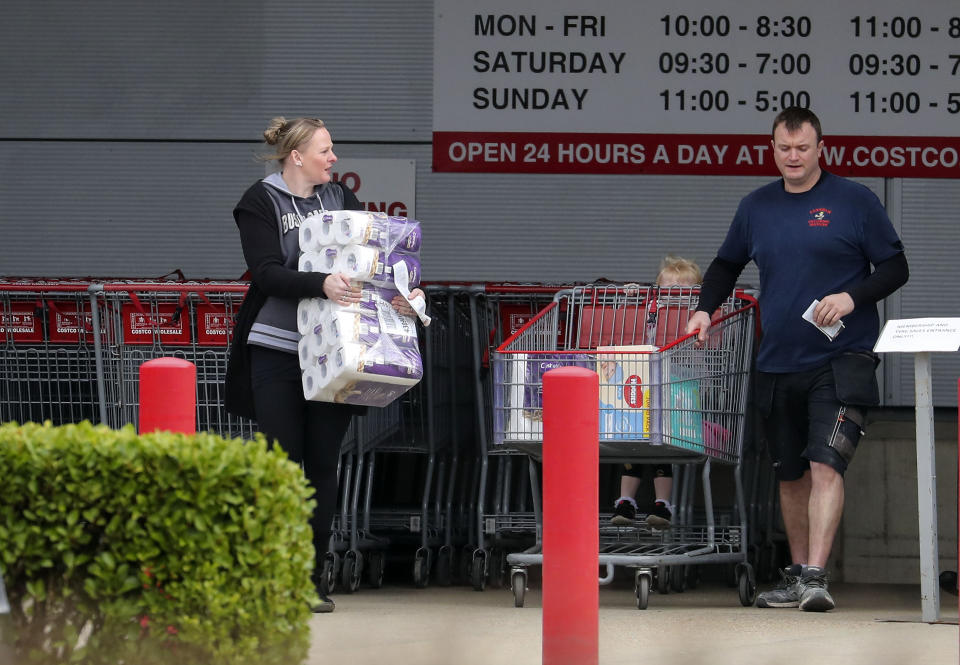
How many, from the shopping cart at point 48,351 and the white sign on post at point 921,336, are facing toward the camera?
1

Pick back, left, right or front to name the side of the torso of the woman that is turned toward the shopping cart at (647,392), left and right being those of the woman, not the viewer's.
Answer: left

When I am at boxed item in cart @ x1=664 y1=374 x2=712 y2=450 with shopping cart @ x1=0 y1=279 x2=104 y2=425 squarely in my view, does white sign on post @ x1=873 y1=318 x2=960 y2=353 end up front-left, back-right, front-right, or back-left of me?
back-left

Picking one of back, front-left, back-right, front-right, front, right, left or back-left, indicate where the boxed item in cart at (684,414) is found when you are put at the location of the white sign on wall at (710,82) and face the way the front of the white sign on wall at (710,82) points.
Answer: front

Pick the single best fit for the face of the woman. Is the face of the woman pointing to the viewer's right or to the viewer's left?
to the viewer's right

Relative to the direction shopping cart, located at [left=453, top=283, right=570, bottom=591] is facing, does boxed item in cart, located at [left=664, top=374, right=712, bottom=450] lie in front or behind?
behind

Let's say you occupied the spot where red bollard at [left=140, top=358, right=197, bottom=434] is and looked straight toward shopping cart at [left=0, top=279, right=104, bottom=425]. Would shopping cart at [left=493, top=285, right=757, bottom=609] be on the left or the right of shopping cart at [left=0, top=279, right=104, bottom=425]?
right

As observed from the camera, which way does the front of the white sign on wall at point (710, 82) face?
facing the viewer

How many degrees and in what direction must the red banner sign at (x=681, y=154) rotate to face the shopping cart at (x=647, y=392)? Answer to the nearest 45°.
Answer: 0° — it already faces it

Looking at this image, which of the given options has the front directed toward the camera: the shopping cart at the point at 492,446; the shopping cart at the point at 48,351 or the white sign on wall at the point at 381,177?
the white sign on wall

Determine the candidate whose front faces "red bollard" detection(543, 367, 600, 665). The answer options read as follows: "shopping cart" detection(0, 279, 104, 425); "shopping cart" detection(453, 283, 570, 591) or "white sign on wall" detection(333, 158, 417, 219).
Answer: the white sign on wall

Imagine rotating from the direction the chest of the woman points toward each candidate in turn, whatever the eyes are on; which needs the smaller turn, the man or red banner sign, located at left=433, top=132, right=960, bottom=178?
the man

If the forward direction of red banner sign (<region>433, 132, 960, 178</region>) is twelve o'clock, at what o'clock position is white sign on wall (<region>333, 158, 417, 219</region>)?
The white sign on wall is roughly at 3 o'clock from the red banner sign.

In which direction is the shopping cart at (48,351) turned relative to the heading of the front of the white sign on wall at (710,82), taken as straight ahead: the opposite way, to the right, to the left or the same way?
the opposite way

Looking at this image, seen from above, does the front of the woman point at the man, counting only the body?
no

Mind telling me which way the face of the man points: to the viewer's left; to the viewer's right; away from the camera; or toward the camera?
toward the camera

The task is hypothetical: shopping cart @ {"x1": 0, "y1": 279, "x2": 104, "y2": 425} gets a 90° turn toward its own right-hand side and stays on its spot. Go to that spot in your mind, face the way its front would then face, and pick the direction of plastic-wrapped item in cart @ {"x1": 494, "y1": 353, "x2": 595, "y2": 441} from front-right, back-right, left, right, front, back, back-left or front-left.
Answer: front-right
